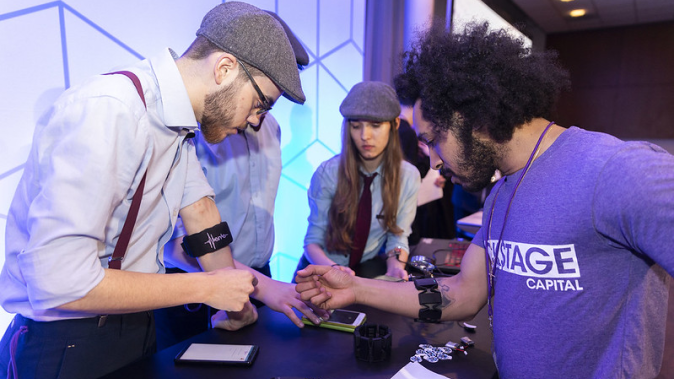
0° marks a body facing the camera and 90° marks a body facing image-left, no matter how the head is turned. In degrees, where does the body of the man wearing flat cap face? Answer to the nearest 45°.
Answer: approximately 270°

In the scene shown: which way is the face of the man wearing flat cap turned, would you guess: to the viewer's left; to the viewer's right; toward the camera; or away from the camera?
to the viewer's right

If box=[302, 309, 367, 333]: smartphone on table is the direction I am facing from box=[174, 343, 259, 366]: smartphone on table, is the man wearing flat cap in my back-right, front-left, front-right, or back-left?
back-left

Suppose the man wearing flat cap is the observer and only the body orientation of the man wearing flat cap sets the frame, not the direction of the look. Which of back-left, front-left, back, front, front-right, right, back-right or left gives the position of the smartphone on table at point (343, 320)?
front
